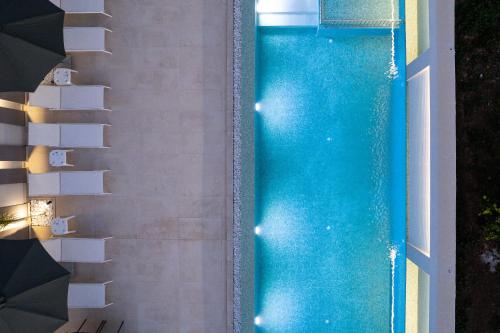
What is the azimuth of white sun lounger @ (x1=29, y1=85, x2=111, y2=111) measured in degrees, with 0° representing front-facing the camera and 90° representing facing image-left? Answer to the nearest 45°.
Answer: approximately 270°

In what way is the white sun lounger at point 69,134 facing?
to the viewer's right

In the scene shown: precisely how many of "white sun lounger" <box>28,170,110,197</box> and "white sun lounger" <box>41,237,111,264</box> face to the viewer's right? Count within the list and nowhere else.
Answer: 2

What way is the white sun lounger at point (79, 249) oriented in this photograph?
to the viewer's right

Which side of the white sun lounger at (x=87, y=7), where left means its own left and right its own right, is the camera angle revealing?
right
